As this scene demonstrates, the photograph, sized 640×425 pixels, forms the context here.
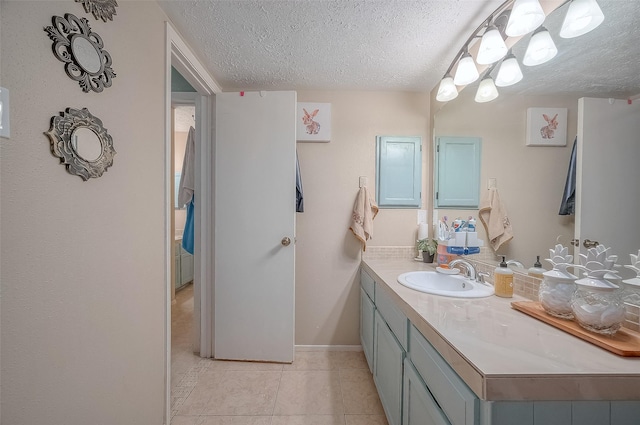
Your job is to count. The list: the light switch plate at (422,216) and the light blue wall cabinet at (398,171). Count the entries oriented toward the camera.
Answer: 2

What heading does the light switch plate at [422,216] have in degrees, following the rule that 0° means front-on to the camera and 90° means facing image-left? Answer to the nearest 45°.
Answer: approximately 0°

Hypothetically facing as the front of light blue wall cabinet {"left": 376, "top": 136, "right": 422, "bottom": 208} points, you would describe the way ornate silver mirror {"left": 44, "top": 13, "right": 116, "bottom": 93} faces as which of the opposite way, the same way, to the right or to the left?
to the left

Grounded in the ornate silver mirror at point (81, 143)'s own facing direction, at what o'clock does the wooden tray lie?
The wooden tray is roughly at 12 o'clock from the ornate silver mirror.

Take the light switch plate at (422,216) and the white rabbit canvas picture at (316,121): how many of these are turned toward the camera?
2

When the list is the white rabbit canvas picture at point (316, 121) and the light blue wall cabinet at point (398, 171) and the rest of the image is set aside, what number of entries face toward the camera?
2
